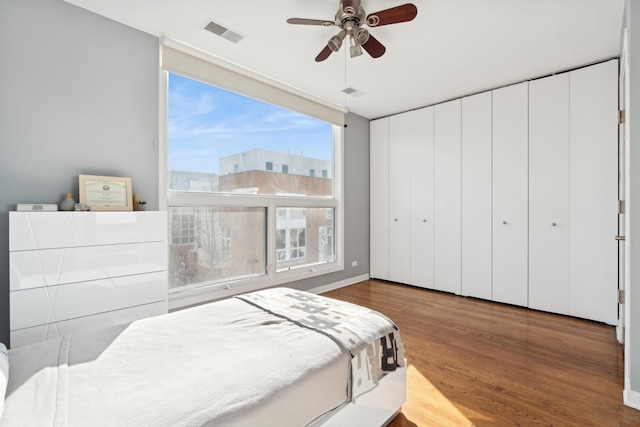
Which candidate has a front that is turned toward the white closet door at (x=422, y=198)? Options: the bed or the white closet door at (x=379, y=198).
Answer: the bed

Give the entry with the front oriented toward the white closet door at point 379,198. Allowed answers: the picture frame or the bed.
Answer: the bed

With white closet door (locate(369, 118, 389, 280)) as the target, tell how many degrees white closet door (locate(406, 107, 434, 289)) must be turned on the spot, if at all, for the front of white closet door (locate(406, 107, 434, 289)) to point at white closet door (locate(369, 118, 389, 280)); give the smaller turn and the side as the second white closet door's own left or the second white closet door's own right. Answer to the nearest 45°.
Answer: approximately 90° to the second white closet door's own right

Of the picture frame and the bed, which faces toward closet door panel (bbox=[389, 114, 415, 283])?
the bed

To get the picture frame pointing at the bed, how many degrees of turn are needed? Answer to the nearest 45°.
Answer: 0° — it already faces it

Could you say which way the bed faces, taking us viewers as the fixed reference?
facing away from the viewer and to the right of the viewer
